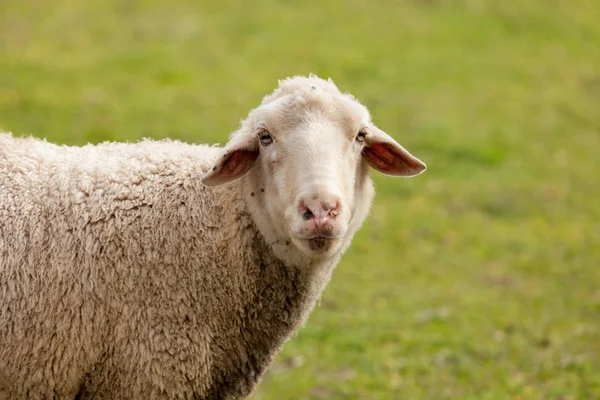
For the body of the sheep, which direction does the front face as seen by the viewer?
to the viewer's right
